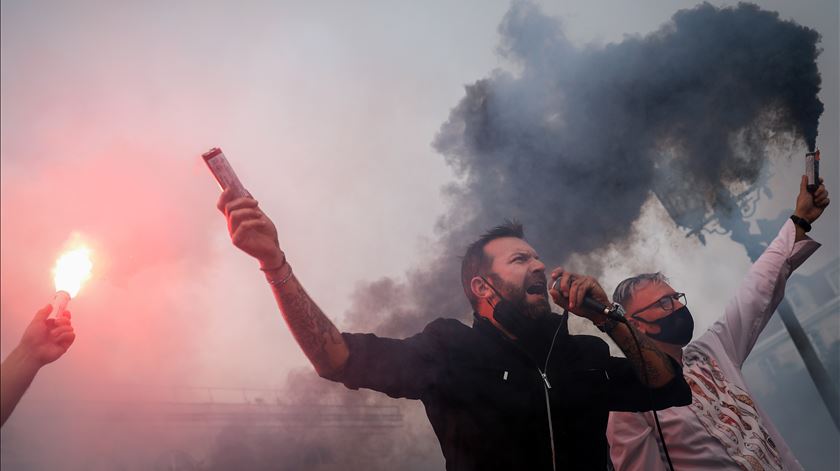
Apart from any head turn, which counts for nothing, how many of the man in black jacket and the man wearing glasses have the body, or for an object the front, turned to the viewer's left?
0

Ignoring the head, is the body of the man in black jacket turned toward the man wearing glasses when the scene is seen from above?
no

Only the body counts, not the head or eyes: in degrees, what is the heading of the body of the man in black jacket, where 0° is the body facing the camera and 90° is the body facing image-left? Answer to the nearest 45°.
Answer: approximately 315°

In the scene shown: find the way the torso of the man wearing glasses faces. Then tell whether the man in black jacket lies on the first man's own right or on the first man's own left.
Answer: on the first man's own right

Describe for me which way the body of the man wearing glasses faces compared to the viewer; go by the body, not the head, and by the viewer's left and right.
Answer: facing the viewer and to the right of the viewer
